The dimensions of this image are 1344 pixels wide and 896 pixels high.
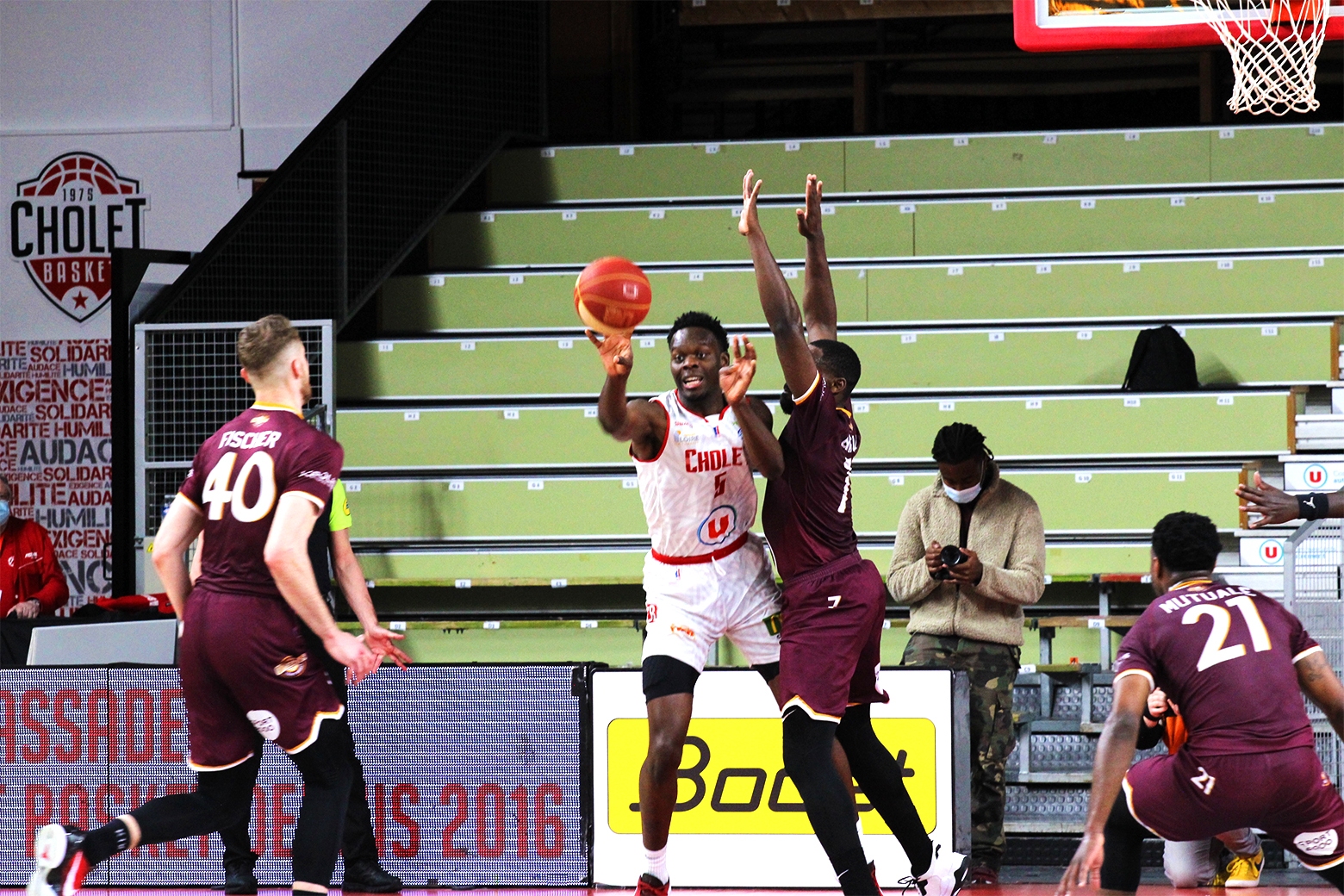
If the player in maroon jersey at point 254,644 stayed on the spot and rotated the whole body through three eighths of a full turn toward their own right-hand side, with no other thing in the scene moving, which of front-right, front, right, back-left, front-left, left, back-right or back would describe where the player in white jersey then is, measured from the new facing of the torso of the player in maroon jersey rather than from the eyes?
left

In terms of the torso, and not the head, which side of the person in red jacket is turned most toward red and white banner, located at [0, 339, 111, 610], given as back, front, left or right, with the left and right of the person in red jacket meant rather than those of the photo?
back

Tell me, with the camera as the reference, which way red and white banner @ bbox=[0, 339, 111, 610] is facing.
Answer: facing the viewer

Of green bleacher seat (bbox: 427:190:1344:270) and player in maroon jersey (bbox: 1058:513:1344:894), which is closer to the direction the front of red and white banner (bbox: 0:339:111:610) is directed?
the player in maroon jersey

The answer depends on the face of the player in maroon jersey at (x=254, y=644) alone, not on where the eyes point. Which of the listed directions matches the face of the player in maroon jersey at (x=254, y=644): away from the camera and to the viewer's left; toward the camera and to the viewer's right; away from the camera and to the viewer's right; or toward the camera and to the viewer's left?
away from the camera and to the viewer's right

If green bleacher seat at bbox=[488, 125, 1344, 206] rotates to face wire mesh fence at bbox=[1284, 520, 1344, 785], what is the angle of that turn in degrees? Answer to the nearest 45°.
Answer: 0° — it already faces it

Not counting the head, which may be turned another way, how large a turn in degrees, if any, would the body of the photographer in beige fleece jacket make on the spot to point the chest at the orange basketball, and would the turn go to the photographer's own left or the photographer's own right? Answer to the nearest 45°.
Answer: approximately 45° to the photographer's own right

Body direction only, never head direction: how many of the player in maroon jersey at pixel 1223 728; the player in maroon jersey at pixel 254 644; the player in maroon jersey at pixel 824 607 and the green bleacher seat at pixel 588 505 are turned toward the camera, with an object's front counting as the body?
1

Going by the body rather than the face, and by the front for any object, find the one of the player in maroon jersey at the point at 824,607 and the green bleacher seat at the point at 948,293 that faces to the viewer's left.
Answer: the player in maroon jersey

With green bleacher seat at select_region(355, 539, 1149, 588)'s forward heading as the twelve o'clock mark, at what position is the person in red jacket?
The person in red jacket is roughly at 3 o'clock from the green bleacher seat.

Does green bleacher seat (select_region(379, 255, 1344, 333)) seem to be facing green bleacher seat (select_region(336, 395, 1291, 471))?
yes

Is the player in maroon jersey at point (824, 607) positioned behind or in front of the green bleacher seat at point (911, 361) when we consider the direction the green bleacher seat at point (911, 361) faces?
in front

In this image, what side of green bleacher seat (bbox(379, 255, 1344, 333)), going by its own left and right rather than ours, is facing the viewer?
front

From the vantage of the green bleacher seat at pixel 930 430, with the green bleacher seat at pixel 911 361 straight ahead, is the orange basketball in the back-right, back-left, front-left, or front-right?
back-left
